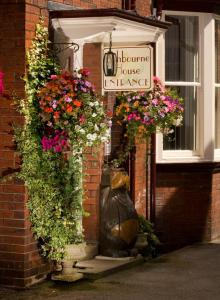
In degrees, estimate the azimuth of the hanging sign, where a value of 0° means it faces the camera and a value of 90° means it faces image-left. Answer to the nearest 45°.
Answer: approximately 0°

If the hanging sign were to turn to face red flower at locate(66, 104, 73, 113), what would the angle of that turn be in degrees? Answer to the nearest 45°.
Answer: approximately 45° to its right

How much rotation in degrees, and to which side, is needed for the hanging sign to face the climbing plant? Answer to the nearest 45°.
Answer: approximately 45° to its right

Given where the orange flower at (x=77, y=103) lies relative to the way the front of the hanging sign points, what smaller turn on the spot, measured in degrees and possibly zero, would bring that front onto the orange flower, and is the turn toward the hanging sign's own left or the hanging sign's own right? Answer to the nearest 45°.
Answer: approximately 45° to the hanging sign's own right
